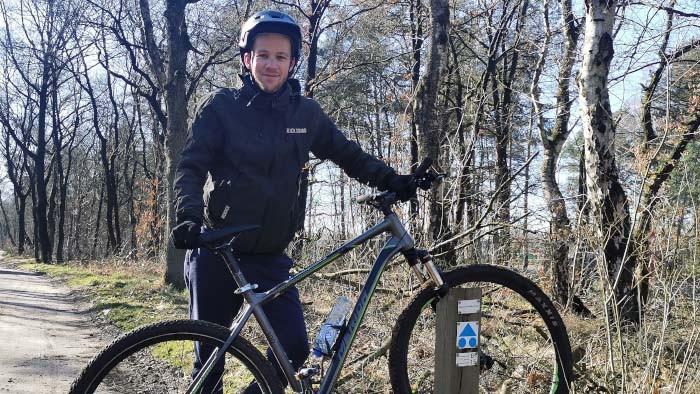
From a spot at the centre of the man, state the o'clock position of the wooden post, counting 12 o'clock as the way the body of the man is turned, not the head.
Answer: The wooden post is roughly at 9 o'clock from the man.

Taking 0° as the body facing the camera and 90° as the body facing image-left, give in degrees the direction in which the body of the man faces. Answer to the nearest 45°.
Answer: approximately 0°

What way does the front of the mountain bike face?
to the viewer's right
